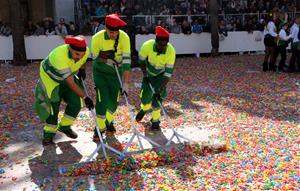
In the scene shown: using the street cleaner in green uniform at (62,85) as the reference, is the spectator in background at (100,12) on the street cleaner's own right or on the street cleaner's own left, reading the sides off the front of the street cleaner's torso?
on the street cleaner's own left

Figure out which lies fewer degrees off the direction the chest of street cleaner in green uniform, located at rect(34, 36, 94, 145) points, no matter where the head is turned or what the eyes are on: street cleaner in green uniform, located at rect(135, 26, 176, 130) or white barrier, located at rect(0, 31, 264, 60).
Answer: the street cleaner in green uniform

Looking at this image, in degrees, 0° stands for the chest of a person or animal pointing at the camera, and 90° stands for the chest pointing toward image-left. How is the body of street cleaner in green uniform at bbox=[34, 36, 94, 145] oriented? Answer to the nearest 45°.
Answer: approximately 315°

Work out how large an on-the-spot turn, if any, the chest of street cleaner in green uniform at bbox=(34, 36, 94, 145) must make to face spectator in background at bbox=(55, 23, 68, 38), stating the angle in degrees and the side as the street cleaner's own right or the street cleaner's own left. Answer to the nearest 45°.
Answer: approximately 135° to the street cleaner's own left

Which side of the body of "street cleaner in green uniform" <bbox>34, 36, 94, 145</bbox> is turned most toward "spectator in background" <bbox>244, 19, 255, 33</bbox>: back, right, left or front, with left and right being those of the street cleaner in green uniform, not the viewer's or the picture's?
left

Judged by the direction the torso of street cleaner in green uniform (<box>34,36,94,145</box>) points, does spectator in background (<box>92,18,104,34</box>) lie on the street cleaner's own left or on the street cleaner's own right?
on the street cleaner's own left

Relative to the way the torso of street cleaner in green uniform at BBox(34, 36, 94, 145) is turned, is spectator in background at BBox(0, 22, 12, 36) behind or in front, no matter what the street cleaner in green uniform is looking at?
behind

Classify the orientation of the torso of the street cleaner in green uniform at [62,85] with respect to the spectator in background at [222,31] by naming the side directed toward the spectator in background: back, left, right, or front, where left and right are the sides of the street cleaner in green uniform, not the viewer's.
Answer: left

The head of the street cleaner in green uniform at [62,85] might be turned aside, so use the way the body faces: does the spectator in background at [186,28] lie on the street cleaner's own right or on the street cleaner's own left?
on the street cleaner's own left

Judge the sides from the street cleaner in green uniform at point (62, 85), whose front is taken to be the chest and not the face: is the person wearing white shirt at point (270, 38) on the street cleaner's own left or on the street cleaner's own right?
on the street cleaner's own left
